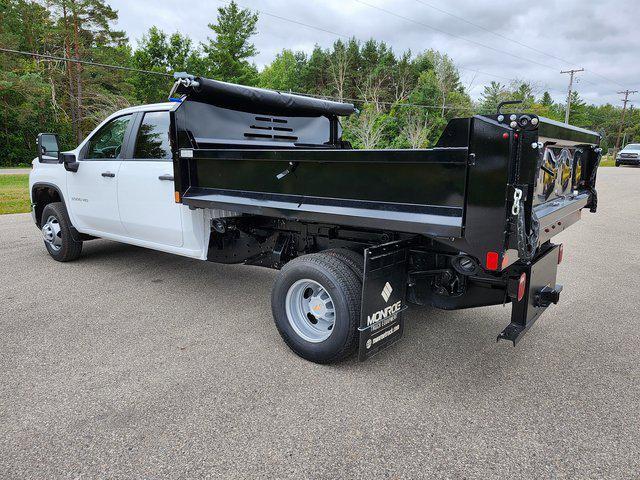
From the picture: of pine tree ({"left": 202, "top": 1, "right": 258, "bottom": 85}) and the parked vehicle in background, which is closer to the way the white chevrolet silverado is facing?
the pine tree

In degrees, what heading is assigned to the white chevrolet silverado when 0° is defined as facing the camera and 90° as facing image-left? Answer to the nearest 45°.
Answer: approximately 135°

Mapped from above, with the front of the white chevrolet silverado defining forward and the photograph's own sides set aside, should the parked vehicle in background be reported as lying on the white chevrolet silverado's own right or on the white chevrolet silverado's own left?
on the white chevrolet silverado's own right

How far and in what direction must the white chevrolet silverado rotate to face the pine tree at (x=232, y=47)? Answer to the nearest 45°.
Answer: approximately 45° to its right
